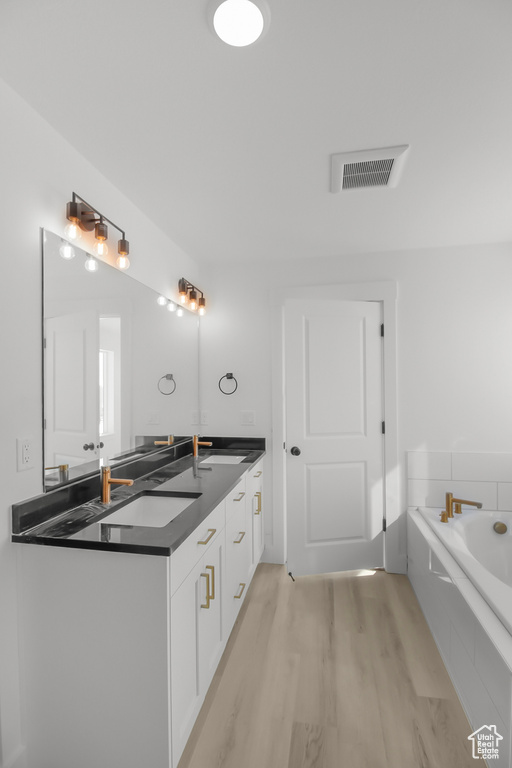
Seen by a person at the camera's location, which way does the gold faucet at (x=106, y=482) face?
facing to the right of the viewer

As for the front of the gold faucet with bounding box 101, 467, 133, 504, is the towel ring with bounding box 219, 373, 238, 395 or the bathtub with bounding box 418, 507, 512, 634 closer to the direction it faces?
the bathtub

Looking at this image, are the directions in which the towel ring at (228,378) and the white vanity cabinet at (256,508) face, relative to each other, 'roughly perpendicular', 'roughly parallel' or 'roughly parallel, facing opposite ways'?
roughly perpendicular

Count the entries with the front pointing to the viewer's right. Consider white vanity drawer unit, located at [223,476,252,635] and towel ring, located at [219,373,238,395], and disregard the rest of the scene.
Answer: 1

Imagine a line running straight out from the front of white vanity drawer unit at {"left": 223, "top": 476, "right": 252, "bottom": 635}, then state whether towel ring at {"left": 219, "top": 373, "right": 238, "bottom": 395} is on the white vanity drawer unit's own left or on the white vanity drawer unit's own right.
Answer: on the white vanity drawer unit's own left

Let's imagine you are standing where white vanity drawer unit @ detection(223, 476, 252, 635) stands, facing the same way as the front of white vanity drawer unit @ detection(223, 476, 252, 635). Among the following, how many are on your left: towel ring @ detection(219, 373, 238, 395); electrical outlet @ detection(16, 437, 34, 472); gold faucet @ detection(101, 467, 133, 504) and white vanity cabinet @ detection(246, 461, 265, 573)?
2

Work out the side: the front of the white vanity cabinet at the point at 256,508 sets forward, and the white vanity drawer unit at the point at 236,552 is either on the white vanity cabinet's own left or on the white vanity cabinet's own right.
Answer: on the white vanity cabinet's own right

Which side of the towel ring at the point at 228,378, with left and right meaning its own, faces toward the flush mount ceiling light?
front

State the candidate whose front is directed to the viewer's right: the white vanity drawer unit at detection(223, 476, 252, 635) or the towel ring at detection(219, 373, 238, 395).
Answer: the white vanity drawer unit

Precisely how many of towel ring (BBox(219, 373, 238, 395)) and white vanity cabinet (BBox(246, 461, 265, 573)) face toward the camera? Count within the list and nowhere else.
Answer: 1

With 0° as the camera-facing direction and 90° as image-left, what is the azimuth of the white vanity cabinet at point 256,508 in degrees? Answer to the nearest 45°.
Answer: approximately 270°

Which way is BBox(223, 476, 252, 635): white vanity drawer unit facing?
to the viewer's right
